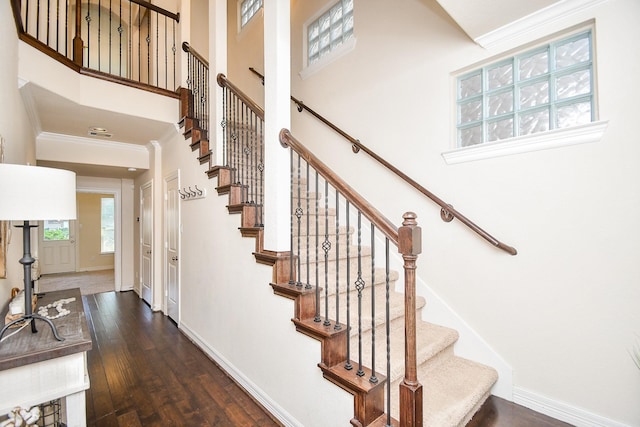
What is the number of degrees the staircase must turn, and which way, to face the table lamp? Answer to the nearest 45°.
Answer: approximately 90° to its right

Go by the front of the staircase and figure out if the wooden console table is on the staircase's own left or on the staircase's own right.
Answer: on the staircase's own right

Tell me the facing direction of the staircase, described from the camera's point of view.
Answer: facing the viewer and to the right of the viewer

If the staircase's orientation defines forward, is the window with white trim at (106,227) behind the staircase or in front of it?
behind

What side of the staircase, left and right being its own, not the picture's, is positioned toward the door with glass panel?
back
